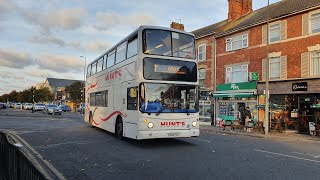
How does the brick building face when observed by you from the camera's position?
facing the viewer and to the left of the viewer
